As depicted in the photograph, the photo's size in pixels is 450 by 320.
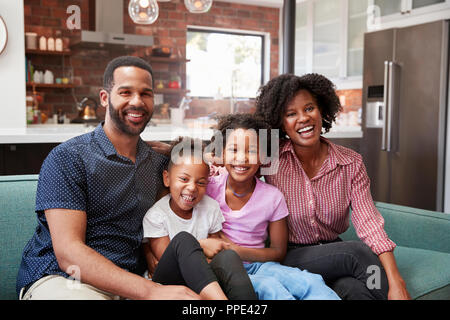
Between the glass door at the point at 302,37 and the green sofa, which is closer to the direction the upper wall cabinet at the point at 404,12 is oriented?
the green sofa

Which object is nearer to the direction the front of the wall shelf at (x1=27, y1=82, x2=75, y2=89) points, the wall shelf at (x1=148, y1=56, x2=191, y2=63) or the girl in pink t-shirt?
the girl in pink t-shirt

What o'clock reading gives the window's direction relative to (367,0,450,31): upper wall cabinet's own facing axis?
The window is roughly at 3 o'clock from the upper wall cabinet.

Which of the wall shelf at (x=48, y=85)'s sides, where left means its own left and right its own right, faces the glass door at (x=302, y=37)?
left

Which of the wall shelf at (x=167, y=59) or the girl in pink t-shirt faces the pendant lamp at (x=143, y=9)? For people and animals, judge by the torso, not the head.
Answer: the wall shelf

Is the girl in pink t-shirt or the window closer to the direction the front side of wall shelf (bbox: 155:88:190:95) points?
the girl in pink t-shirt

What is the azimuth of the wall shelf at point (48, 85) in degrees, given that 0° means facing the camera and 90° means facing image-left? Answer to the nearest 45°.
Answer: approximately 0°

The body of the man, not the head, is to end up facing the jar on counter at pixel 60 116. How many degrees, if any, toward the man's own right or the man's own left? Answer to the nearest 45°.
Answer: approximately 135° to the man's own left
